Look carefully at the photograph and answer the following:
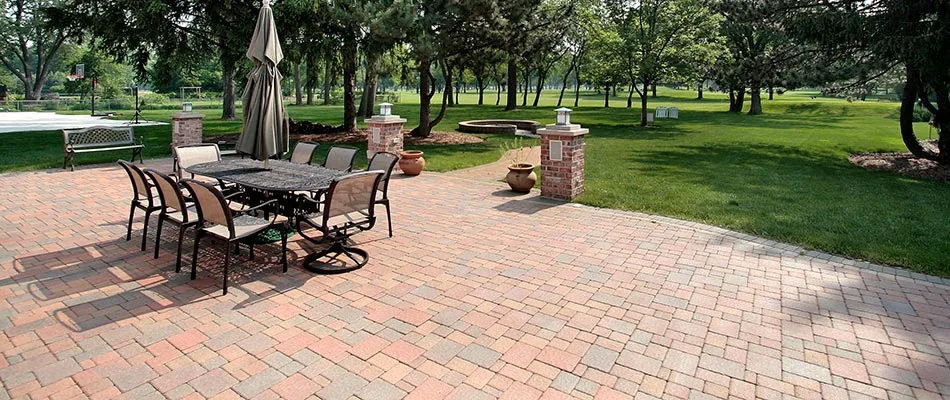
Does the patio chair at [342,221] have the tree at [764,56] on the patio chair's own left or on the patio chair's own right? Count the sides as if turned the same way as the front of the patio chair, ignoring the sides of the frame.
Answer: on the patio chair's own right

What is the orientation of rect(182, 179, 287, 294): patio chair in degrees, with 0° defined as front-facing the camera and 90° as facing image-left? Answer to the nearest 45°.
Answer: approximately 225°

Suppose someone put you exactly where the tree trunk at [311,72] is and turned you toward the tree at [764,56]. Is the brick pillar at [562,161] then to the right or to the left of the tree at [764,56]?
right

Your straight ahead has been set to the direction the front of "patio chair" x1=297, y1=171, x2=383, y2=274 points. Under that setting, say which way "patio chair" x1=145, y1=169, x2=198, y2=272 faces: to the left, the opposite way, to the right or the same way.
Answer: to the right

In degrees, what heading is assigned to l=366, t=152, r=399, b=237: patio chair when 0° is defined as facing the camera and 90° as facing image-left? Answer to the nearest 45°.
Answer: approximately 45°

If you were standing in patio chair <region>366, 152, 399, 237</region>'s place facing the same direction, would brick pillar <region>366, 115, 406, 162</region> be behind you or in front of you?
behind

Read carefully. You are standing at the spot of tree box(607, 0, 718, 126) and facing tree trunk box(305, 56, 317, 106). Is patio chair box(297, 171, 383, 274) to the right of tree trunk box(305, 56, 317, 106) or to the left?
left

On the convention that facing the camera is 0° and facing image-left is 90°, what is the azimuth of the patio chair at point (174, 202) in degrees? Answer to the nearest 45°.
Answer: approximately 225°

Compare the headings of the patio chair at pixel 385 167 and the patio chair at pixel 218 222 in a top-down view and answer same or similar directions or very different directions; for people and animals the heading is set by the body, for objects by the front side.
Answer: very different directions

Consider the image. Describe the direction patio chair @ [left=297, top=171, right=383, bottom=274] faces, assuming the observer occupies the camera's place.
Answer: facing away from the viewer and to the left of the viewer
